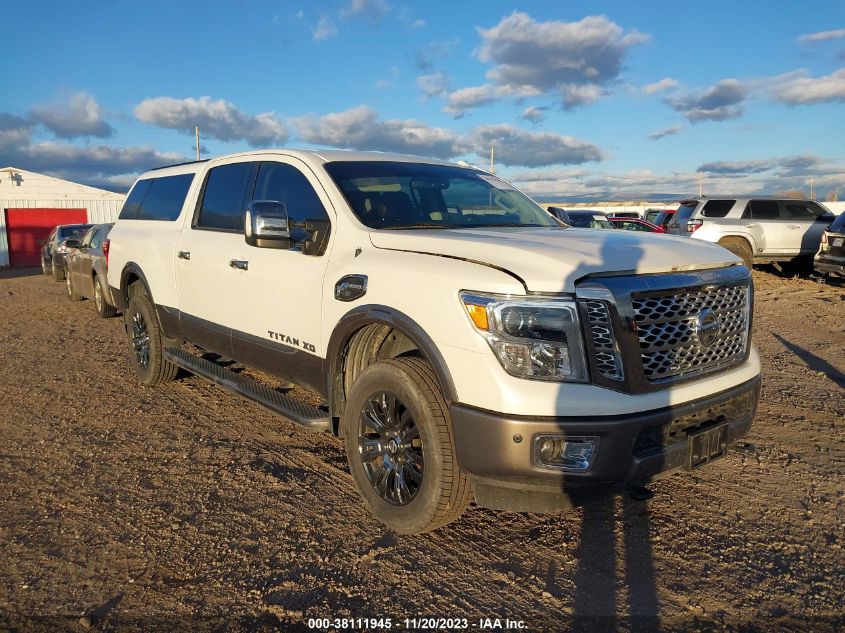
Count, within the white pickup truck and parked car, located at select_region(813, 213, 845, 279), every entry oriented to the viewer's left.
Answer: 0

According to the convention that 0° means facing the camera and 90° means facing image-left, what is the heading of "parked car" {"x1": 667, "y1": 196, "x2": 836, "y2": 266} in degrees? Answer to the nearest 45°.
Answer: approximately 225°

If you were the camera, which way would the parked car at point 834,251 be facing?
facing away from the viewer and to the right of the viewer

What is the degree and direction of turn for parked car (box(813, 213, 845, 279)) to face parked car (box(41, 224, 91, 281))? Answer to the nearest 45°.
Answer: approximately 135° to its left

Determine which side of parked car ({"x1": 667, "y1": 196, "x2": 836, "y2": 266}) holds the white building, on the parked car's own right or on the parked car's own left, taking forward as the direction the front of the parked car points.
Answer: on the parked car's own left

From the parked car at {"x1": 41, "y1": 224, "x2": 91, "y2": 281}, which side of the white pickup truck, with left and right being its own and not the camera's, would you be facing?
back

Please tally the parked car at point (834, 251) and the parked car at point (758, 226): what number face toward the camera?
0
